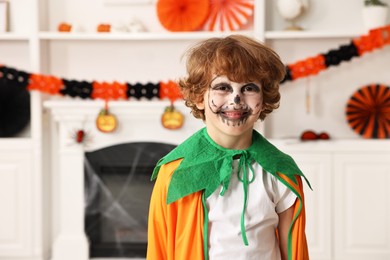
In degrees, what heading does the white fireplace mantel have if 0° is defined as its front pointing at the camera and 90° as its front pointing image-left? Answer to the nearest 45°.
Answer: approximately 0°

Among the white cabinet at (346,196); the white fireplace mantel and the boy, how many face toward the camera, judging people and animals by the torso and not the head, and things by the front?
3

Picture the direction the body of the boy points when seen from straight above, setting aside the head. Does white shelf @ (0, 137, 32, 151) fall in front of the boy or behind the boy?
behind

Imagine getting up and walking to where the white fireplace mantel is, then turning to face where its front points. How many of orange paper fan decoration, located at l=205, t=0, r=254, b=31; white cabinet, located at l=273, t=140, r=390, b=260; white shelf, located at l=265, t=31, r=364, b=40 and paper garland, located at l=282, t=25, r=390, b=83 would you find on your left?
4

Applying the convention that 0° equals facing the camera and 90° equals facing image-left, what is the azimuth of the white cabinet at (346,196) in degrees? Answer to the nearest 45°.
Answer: approximately 0°

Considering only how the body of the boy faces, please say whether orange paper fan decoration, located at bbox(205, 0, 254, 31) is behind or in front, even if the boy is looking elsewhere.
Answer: behind
